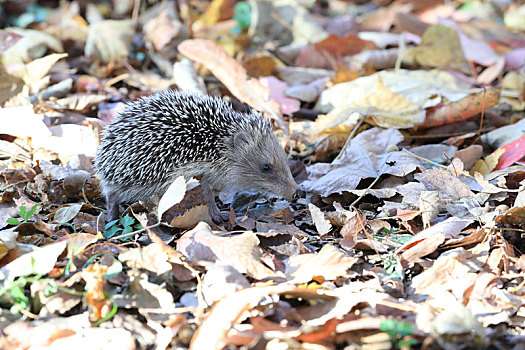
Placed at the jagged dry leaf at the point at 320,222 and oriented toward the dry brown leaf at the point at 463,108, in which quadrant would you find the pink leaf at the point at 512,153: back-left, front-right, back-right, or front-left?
front-right

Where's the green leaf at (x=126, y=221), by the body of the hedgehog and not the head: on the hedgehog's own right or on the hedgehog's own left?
on the hedgehog's own right

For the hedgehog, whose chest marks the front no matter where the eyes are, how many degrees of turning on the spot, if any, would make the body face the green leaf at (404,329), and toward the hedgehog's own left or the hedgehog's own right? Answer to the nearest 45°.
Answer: approximately 90° to the hedgehog's own right

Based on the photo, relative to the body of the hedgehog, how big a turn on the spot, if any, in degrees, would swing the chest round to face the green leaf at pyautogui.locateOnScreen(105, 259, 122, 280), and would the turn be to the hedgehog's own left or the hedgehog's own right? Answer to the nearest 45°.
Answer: approximately 90° to the hedgehog's own right

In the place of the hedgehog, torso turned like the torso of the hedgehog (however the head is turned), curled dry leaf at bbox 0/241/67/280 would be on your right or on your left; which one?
on your right

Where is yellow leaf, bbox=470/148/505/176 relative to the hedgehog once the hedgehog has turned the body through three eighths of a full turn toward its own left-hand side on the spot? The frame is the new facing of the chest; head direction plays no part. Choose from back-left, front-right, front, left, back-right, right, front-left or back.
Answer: back-right

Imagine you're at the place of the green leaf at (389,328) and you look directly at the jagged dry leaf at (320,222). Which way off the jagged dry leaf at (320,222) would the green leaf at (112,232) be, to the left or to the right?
left

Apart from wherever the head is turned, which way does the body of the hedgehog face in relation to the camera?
to the viewer's right

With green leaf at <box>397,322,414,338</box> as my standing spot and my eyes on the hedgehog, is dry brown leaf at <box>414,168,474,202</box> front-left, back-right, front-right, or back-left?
front-right

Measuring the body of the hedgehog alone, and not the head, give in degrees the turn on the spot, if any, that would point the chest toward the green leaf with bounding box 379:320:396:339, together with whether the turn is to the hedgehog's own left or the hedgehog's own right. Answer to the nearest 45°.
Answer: approximately 90° to the hedgehog's own right

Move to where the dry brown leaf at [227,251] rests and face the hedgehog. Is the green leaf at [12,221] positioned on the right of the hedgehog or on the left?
left

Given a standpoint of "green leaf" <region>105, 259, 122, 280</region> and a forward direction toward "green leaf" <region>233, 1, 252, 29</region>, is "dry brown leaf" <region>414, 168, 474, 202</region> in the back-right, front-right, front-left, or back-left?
front-right

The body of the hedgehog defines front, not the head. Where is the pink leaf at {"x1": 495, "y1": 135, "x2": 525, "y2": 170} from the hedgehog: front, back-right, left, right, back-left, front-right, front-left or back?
front

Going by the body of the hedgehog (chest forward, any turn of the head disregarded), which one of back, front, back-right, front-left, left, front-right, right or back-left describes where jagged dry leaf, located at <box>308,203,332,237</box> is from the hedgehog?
front-right

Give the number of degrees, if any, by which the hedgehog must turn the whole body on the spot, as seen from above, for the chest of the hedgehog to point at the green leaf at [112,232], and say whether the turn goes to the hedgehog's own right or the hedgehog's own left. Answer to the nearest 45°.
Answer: approximately 135° to the hedgehog's own right
